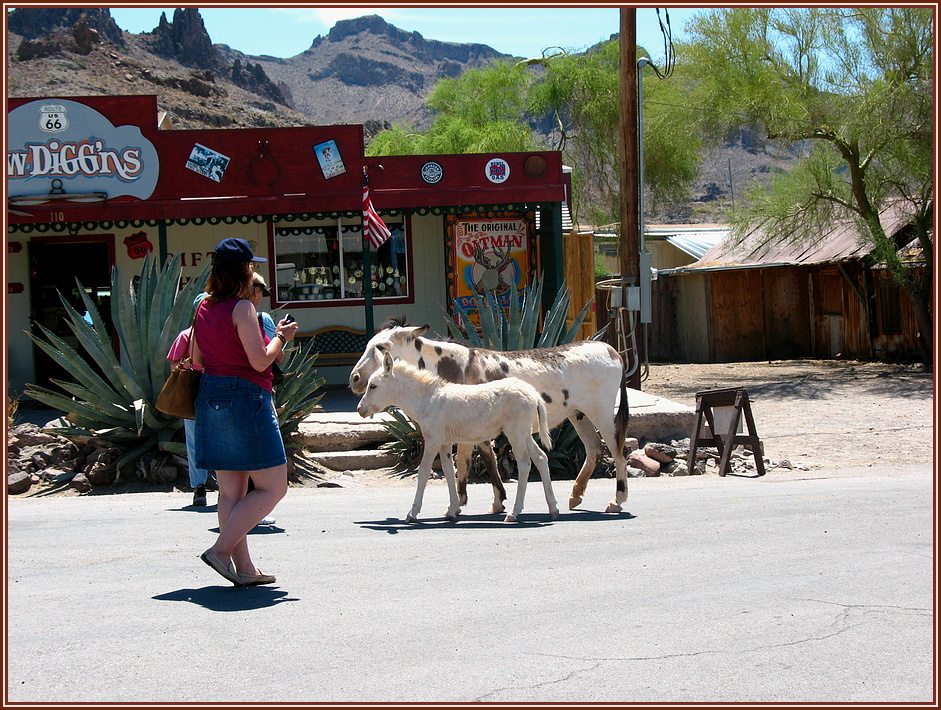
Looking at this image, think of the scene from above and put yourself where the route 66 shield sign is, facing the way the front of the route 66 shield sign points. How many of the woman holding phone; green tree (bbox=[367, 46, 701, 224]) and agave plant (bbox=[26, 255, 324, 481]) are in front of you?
2

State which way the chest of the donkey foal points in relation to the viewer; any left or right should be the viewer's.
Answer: facing to the left of the viewer

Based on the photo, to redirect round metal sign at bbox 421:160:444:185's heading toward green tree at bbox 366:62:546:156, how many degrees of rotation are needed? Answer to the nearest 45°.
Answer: approximately 180°

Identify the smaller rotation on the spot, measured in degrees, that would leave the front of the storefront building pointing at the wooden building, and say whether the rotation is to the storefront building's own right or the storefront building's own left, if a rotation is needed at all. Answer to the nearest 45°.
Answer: approximately 135° to the storefront building's own left

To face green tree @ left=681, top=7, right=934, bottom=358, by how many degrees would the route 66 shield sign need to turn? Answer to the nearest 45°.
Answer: approximately 90° to its left

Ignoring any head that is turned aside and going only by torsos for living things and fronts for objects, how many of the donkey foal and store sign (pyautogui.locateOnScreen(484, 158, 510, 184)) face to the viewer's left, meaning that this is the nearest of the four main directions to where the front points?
1

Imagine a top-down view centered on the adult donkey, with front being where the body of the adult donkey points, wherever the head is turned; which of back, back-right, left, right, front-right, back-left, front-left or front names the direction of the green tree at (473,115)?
right

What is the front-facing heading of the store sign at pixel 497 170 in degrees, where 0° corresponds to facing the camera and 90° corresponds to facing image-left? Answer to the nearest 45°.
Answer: approximately 0°

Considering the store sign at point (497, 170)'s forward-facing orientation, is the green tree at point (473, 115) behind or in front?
behind

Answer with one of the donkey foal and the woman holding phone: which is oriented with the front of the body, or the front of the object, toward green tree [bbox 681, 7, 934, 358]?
the woman holding phone

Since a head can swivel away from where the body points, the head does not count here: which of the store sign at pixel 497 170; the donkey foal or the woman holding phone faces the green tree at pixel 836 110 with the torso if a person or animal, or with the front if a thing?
the woman holding phone

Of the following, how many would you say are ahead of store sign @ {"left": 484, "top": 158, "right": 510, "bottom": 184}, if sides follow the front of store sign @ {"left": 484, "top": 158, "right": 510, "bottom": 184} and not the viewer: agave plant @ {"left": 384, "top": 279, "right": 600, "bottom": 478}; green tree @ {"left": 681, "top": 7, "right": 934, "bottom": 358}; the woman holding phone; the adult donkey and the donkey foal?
4
